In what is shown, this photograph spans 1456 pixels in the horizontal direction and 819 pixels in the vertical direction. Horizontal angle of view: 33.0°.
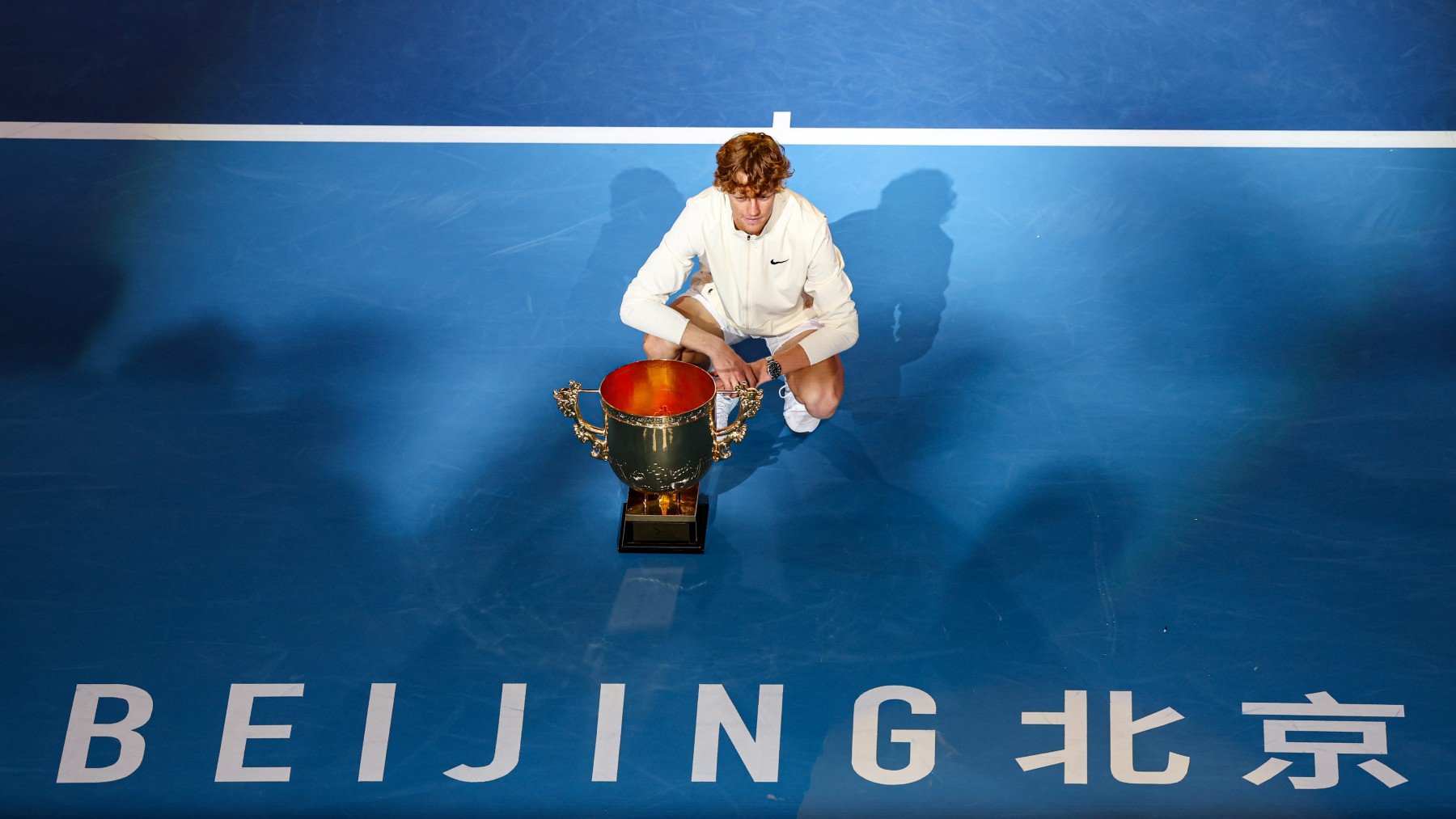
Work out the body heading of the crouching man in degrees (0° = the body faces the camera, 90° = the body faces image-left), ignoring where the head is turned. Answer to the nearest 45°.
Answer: approximately 0°
